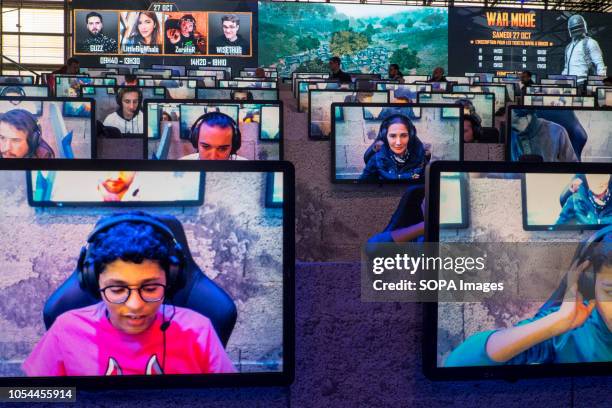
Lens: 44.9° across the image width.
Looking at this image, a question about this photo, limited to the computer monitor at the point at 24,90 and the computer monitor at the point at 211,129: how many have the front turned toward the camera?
2

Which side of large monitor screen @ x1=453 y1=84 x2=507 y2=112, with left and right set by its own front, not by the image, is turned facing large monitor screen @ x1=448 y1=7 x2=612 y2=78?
back

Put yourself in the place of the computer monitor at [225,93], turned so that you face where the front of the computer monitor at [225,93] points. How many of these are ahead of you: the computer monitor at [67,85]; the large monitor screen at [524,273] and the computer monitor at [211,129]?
2

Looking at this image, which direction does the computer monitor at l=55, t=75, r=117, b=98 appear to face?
toward the camera

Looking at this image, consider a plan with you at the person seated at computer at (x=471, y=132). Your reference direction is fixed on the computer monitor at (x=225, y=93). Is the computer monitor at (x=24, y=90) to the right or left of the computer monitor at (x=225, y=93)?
left

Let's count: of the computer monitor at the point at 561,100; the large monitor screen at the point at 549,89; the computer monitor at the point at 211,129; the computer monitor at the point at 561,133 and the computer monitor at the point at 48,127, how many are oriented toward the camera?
5

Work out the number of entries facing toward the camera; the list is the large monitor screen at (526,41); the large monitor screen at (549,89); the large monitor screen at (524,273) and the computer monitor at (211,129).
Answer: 4

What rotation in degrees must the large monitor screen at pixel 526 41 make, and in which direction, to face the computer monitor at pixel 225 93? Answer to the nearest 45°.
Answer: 0° — it already faces it

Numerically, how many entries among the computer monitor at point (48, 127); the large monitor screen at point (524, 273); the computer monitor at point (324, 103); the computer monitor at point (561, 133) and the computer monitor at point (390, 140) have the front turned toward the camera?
5

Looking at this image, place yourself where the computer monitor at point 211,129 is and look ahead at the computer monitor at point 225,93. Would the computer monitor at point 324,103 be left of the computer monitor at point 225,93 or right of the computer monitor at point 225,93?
right

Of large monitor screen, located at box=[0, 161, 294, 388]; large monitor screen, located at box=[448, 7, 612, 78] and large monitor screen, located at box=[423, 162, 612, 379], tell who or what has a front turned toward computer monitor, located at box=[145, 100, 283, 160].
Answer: large monitor screen, located at box=[448, 7, 612, 78]

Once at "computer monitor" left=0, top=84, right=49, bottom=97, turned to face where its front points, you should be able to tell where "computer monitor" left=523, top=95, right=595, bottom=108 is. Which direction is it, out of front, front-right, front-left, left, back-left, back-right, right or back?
left

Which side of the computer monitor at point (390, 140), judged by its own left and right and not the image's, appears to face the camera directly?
front

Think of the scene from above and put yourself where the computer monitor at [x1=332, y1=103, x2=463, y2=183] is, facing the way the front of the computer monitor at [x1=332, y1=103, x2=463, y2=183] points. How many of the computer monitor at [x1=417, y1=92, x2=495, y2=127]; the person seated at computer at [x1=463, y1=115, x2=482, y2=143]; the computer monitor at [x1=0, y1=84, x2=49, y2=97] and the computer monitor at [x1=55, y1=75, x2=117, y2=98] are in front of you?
0

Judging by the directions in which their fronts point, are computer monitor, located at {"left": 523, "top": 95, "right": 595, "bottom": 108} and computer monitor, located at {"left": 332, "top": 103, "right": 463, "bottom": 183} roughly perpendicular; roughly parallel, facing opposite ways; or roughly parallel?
roughly parallel

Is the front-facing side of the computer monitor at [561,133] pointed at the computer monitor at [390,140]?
no

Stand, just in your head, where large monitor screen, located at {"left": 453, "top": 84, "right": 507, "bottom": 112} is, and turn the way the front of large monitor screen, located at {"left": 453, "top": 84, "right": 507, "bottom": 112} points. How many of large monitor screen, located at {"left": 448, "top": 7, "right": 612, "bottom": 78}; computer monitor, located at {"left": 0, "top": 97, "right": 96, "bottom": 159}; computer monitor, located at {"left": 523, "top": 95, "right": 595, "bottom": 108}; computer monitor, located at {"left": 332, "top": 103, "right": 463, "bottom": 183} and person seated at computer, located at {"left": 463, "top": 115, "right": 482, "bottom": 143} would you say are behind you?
1

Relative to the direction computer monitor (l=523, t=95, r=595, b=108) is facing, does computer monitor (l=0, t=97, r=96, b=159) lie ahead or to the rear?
ahead

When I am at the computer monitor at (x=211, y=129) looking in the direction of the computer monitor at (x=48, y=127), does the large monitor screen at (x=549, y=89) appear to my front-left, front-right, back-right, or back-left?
back-right

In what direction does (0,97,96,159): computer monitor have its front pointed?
toward the camera

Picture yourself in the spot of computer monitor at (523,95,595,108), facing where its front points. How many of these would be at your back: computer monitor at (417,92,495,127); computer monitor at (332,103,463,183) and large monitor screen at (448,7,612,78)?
1

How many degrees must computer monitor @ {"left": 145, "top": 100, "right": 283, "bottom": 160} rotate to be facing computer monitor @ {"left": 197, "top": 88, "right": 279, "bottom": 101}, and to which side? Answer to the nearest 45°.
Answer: approximately 180°

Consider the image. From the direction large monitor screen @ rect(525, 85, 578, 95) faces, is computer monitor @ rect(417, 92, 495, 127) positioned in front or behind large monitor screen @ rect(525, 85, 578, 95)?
in front

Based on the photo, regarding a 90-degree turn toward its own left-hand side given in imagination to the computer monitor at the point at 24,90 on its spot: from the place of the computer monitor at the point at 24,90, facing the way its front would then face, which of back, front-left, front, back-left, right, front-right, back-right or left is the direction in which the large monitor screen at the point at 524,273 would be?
right

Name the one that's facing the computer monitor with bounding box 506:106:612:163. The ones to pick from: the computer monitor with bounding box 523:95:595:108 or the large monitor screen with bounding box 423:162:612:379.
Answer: the computer monitor with bounding box 523:95:595:108
